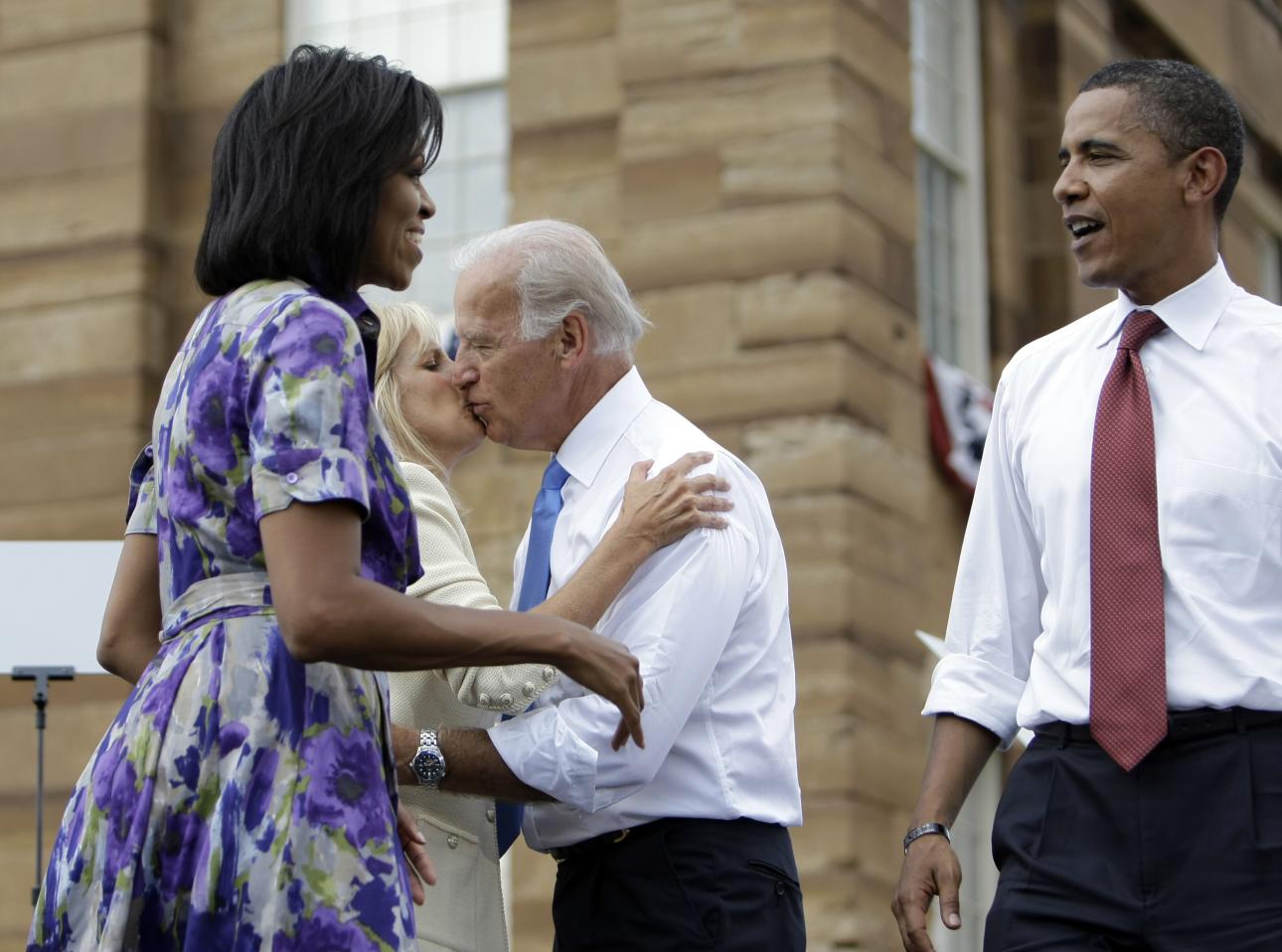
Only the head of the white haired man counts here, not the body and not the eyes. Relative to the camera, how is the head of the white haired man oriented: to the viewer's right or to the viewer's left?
to the viewer's left

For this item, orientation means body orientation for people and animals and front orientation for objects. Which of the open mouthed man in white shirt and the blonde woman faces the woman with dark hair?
the open mouthed man in white shirt

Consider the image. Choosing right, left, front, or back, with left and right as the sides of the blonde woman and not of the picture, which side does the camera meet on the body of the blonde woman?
right

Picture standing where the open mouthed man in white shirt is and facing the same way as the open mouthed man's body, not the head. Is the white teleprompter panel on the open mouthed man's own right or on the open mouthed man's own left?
on the open mouthed man's own right

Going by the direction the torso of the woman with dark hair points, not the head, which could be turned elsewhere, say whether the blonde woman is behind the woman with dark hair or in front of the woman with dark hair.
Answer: in front

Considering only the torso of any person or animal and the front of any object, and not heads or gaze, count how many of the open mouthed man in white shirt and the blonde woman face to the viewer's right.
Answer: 1

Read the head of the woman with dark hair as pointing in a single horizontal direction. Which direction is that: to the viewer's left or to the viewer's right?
to the viewer's right

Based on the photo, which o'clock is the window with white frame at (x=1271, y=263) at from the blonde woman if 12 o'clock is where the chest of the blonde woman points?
The window with white frame is roughly at 10 o'clock from the blonde woman.

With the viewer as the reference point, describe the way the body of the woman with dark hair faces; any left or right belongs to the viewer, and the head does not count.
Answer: facing away from the viewer and to the right of the viewer

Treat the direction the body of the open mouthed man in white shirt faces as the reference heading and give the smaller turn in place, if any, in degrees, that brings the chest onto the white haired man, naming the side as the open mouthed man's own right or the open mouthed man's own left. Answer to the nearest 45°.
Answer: approximately 45° to the open mouthed man's own right
